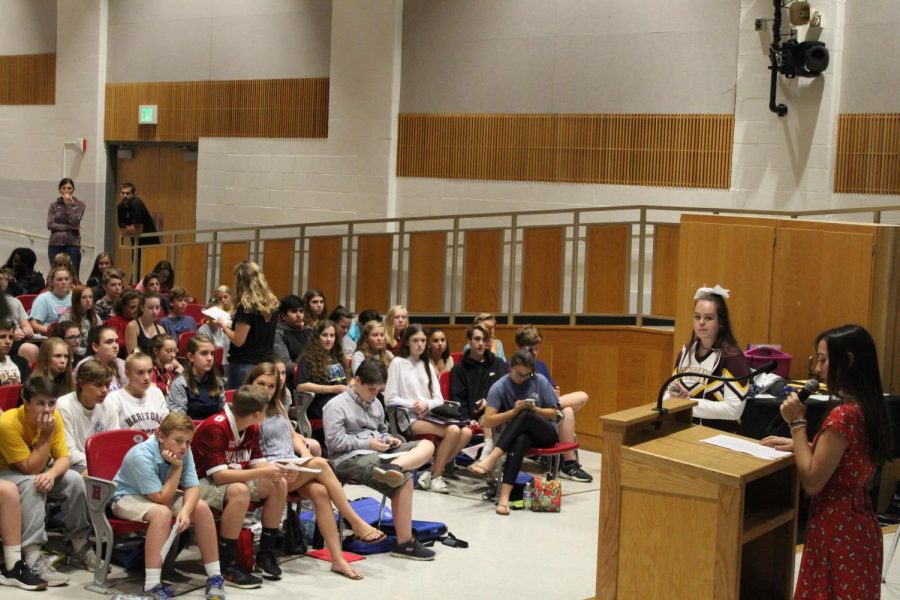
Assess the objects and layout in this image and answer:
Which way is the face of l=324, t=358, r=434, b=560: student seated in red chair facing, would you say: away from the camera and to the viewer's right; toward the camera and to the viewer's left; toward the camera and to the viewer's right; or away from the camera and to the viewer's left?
toward the camera and to the viewer's right

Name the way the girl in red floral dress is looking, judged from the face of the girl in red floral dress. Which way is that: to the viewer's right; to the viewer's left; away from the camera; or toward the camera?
to the viewer's left

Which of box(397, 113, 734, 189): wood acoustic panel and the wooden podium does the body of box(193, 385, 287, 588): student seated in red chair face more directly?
the wooden podium

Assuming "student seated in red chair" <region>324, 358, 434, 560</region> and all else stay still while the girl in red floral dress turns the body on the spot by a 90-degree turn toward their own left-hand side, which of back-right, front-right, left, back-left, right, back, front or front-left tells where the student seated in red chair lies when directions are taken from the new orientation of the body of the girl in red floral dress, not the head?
back-right

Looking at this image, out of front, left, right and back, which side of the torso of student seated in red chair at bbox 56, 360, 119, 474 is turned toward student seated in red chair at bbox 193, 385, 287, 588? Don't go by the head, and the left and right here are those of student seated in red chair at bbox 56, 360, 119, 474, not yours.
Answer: front

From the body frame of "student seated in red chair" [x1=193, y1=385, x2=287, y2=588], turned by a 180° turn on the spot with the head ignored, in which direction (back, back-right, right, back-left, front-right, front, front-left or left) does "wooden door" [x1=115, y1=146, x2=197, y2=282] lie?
front-right

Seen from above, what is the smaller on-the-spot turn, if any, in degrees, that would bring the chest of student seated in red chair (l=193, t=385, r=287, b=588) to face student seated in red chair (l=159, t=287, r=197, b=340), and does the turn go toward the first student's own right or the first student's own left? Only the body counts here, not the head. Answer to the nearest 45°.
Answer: approximately 135° to the first student's own left

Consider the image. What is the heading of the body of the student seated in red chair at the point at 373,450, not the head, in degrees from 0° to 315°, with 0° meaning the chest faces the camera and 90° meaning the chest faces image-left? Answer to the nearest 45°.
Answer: approximately 315°

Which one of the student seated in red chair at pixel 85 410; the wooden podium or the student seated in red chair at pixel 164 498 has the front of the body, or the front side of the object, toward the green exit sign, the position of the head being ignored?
the wooden podium

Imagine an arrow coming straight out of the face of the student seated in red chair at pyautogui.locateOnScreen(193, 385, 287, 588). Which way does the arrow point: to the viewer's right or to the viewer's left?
to the viewer's right

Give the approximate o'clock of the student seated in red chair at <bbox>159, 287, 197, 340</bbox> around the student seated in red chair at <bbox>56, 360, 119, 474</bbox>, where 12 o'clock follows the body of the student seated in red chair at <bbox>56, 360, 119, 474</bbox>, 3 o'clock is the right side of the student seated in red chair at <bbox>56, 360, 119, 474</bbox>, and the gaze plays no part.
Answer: the student seated in red chair at <bbox>159, 287, 197, 340</bbox> is roughly at 8 o'clock from the student seated in red chair at <bbox>56, 360, 119, 474</bbox>.
